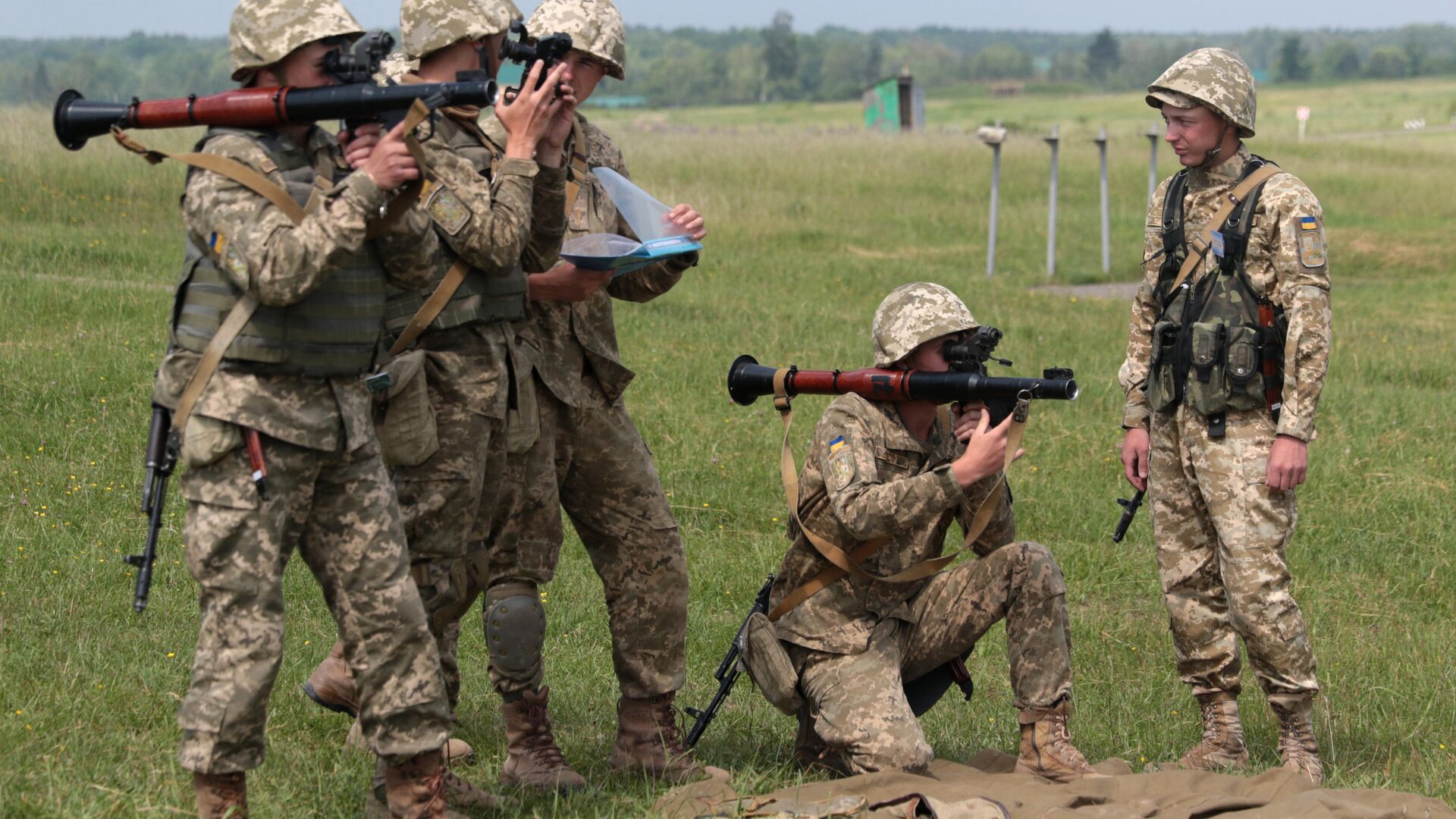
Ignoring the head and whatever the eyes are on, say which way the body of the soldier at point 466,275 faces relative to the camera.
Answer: to the viewer's right

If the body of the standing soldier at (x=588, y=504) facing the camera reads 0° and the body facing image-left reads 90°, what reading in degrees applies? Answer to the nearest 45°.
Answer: approximately 315°

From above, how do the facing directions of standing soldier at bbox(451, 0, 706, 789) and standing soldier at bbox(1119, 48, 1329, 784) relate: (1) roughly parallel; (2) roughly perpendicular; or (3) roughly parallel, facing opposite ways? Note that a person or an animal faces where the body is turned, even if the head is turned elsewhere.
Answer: roughly perpendicular

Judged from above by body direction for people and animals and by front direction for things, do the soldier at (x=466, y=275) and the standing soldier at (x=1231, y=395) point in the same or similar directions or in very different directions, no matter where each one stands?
very different directions

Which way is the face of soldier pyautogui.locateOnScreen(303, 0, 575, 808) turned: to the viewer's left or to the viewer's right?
to the viewer's right

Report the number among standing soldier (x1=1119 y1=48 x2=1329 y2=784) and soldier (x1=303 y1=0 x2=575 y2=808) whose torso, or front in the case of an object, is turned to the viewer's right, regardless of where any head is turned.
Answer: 1
